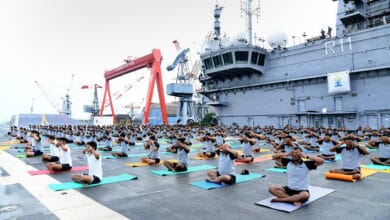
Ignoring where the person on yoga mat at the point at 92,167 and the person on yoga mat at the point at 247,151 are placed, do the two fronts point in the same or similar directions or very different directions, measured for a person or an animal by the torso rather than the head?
same or similar directions

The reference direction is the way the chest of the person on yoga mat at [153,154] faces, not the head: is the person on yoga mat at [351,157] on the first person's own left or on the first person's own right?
on the first person's own left

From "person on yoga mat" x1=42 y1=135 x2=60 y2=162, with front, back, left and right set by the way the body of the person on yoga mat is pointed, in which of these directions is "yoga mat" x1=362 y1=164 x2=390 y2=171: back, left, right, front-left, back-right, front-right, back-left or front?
back-left

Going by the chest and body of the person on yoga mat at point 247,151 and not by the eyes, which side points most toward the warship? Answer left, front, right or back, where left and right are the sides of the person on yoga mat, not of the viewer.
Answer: back

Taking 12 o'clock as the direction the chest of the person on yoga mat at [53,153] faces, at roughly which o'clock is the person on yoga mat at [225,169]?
the person on yoga mat at [225,169] is roughly at 8 o'clock from the person on yoga mat at [53,153].

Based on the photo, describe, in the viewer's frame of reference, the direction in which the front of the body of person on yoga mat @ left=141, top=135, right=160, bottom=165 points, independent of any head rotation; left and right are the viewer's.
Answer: facing the viewer and to the left of the viewer

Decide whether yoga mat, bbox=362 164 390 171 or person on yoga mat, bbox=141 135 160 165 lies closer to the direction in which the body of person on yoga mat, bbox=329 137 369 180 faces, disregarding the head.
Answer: the person on yoga mat
